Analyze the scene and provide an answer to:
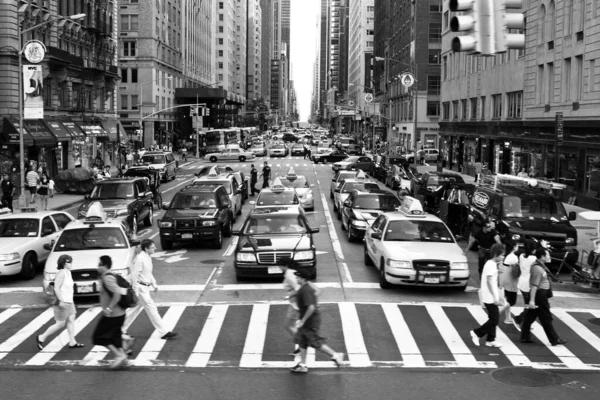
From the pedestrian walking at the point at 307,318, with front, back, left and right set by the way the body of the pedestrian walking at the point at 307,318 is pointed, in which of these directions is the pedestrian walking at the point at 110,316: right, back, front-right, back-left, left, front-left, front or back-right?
front

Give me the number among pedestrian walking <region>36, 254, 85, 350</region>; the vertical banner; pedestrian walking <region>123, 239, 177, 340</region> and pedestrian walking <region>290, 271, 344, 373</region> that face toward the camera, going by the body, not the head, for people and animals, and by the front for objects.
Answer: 1

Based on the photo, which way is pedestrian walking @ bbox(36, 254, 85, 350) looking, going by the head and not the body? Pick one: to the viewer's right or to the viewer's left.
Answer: to the viewer's right

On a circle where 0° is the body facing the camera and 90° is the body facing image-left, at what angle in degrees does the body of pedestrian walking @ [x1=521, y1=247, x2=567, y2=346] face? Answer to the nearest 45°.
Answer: approximately 270°

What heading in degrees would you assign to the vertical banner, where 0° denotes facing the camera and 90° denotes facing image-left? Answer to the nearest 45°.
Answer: approximately 0°

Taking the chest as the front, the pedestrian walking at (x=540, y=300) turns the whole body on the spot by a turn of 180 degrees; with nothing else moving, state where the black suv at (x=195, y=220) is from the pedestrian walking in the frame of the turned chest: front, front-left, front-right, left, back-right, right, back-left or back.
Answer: front-right

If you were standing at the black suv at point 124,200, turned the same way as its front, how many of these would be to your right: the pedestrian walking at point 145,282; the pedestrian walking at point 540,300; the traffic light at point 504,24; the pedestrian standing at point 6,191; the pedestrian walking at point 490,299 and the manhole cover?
1
